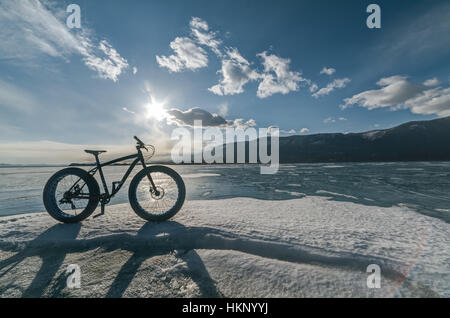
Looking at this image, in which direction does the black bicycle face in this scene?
to the viewer's right
